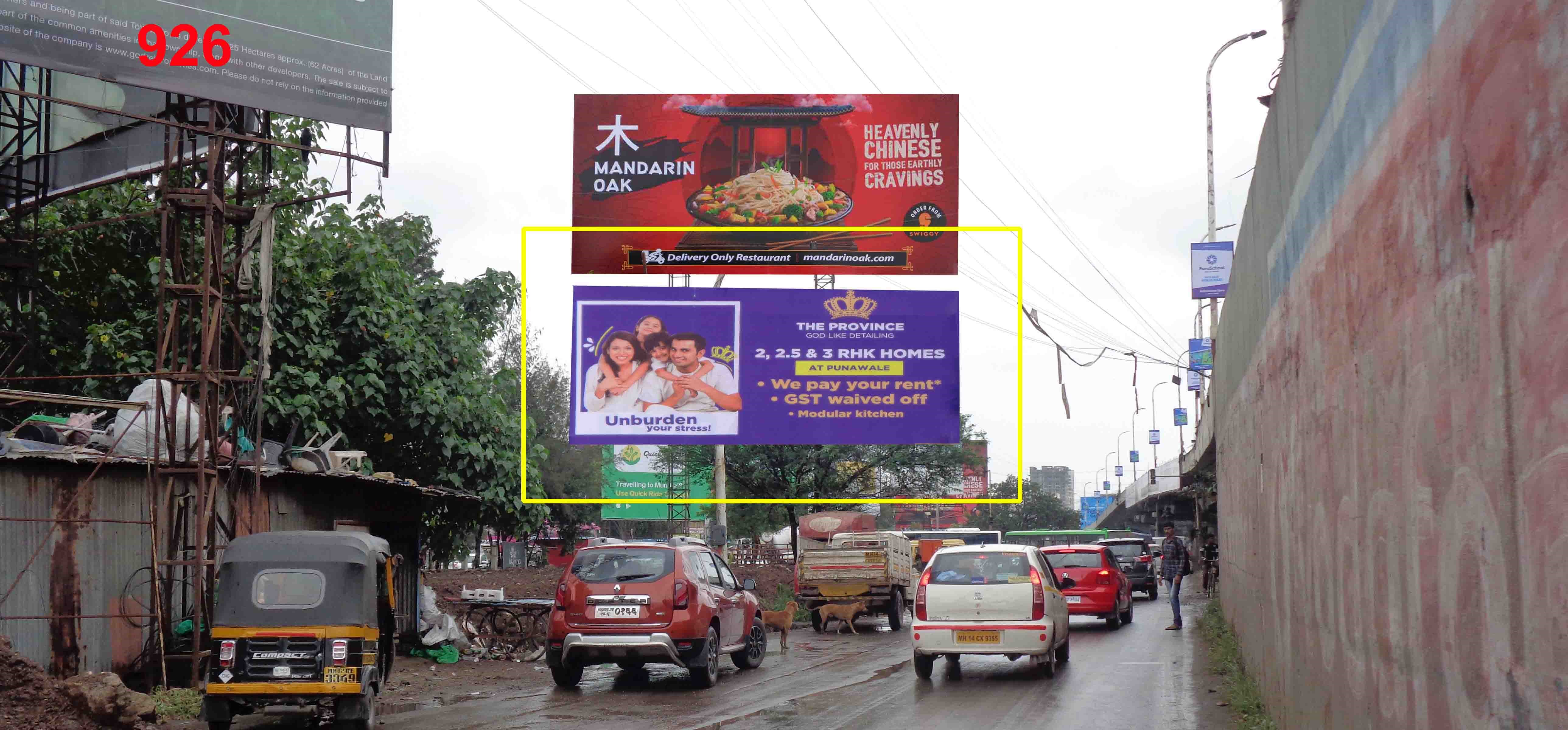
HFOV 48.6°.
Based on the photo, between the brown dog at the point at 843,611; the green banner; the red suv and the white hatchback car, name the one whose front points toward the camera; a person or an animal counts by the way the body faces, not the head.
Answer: the green banner

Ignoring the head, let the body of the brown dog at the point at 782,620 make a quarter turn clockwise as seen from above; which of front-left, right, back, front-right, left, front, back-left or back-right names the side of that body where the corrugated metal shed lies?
front-right

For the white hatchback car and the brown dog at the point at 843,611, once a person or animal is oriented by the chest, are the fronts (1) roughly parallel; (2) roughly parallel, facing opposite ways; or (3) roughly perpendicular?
roughly perpendicular
